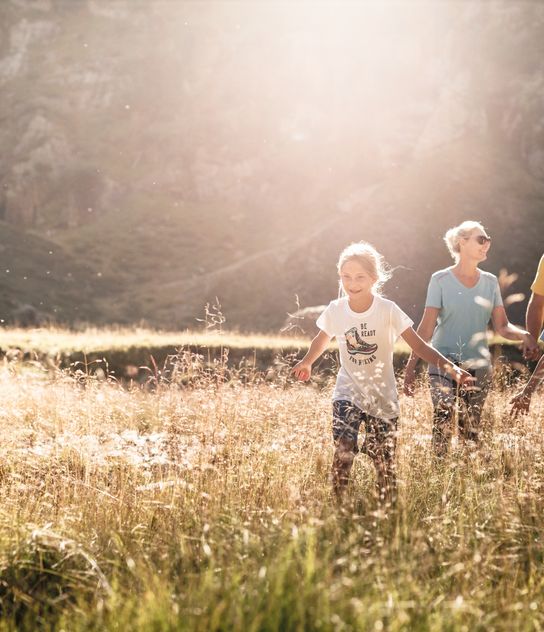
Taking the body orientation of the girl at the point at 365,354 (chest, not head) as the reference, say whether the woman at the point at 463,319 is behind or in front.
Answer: behind

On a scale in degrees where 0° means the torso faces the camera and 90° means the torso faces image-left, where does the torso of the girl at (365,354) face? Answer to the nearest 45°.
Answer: approximately 0°
